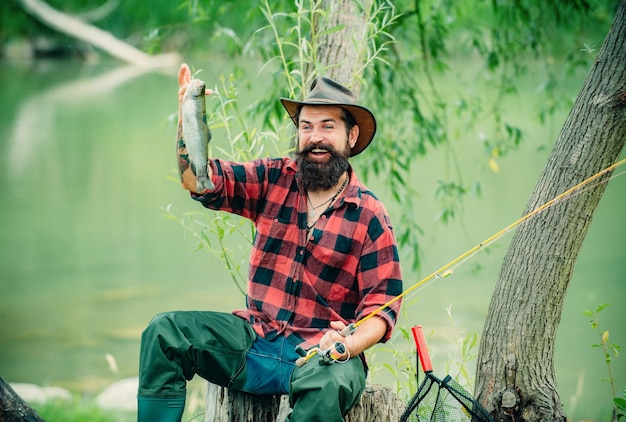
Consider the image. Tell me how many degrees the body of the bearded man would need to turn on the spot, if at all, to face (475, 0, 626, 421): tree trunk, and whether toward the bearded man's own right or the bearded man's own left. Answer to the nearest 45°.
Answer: approximately 135° to the bearded man's own left

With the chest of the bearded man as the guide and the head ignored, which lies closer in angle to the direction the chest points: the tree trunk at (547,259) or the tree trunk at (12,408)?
the tree trunk at (12,408)

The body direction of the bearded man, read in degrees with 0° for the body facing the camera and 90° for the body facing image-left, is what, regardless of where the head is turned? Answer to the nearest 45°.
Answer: approximately 45°

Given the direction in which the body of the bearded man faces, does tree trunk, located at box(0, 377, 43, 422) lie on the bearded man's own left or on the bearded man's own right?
on the bearded man's own right
